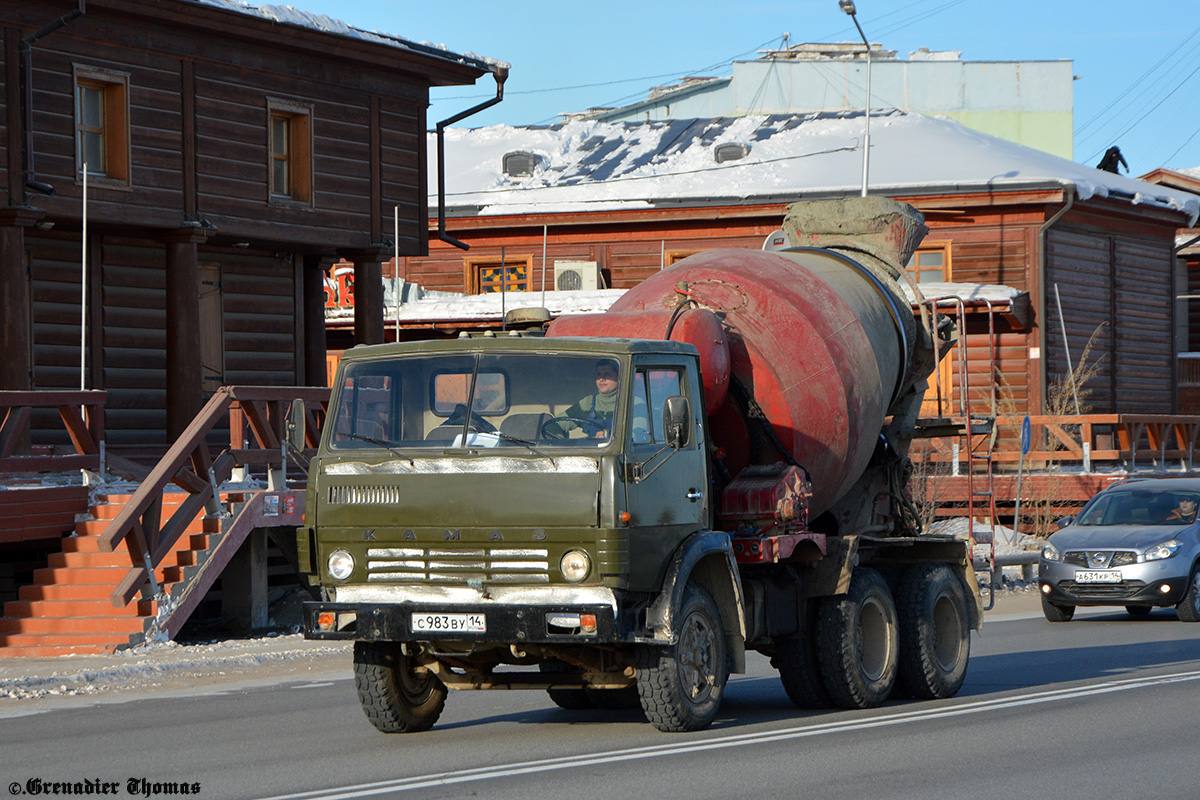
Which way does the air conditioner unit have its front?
toward the camera

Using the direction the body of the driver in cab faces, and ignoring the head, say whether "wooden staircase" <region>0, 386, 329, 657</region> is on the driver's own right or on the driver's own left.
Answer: on the driver's own right

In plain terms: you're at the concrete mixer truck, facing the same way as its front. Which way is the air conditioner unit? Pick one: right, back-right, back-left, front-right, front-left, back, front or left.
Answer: back-right

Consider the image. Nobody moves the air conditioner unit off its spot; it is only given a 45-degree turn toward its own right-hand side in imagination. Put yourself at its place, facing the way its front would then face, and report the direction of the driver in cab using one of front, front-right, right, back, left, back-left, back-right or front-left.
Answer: front-left

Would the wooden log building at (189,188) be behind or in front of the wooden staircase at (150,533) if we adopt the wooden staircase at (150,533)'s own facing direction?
behind

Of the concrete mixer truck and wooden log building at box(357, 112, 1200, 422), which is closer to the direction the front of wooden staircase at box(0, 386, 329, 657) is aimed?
the concrete mixer truck

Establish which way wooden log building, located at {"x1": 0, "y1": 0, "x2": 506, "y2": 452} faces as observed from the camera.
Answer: facing the viewer and to the right of the viewer

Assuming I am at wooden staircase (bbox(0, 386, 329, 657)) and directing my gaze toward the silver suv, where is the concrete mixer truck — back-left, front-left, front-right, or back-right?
front-right

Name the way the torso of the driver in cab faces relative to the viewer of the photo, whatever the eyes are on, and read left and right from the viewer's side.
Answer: facing the viewer and to the left of the viewer

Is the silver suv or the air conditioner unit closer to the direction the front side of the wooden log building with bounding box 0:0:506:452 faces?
the silver suv

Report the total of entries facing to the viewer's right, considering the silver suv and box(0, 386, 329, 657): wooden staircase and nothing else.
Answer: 0

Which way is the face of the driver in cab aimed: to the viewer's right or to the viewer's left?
to the viewer's left

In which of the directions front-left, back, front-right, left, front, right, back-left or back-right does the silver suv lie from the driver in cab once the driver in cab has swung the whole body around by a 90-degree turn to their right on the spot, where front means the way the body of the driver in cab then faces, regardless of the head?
right
